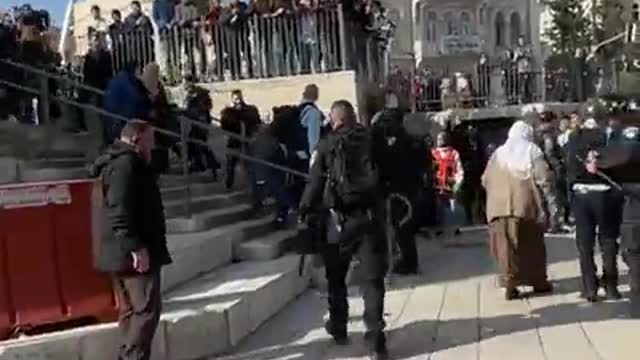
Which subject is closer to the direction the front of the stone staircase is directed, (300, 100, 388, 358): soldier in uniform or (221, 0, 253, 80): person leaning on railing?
the soldier in uniform

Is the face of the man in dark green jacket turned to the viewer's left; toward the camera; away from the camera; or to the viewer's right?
to the viewer's right

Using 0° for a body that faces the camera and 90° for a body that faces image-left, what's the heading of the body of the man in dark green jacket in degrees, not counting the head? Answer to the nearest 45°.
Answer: approximately 270°

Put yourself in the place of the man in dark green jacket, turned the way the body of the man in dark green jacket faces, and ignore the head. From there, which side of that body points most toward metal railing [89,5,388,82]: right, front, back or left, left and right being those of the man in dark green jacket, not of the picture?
left

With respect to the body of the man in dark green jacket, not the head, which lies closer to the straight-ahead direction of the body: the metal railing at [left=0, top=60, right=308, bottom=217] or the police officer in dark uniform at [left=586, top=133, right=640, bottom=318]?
the police officer in dark uniform

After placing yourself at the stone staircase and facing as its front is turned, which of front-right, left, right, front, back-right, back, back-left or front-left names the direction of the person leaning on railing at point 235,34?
back-left
